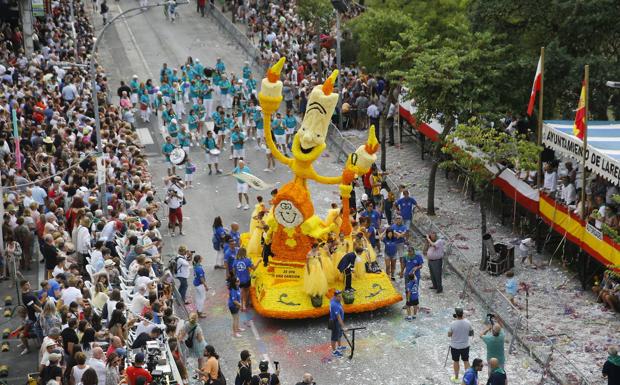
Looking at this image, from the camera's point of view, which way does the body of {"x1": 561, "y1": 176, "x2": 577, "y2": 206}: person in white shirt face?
to the viewer's left

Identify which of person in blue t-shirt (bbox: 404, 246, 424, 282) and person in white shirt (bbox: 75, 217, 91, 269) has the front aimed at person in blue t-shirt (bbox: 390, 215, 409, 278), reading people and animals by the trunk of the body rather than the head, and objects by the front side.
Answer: the person in white shirt

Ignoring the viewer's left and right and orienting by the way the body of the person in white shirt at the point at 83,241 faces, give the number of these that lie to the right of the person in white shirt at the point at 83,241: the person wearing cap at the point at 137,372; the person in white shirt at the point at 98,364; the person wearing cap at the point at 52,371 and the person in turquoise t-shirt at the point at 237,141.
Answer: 3

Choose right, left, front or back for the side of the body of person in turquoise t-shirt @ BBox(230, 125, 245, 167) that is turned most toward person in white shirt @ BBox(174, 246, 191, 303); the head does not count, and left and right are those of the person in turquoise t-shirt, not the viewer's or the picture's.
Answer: front

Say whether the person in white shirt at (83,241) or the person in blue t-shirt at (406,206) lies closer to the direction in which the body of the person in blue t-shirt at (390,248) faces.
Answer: the person in white shirt

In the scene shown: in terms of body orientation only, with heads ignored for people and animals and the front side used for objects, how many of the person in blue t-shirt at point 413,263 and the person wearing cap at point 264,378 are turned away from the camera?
1

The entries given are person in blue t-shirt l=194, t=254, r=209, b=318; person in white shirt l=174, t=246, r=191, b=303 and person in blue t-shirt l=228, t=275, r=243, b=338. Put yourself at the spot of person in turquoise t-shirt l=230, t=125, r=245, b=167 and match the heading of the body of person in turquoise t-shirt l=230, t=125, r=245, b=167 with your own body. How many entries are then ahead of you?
3

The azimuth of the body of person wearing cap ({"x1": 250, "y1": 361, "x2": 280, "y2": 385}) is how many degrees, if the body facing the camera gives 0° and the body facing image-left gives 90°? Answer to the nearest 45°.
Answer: approximately 180°

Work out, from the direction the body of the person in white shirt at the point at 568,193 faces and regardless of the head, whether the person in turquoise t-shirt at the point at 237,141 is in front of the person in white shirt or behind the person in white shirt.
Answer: in front

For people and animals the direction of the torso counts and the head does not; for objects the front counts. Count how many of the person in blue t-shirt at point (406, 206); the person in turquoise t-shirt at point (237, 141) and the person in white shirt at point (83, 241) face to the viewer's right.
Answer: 1

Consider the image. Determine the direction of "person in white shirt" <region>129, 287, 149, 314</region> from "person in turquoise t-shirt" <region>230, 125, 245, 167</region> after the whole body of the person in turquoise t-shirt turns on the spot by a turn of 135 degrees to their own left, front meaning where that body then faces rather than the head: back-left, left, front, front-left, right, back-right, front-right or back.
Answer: back-right

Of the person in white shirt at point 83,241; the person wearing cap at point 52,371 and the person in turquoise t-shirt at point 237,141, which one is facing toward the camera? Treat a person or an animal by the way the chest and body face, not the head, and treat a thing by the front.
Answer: the person in turquoise t-shirt
